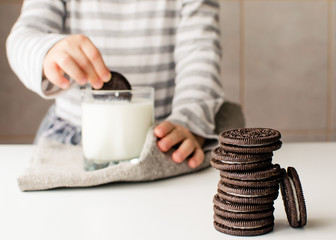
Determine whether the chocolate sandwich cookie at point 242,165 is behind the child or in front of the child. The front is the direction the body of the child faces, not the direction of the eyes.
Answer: in front

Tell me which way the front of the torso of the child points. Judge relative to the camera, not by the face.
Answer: toward the camera

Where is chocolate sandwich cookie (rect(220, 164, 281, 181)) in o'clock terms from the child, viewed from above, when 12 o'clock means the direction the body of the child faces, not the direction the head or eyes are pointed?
The chocolate sandwich cookie is roughly at 12 o'clock from the child.

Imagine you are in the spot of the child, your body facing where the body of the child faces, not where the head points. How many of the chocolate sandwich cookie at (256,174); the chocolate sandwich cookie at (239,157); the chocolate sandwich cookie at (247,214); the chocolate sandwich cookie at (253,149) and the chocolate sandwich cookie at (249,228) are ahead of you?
5

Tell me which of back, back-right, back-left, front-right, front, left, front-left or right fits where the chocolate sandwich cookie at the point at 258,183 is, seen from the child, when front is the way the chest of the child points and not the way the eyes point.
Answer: front

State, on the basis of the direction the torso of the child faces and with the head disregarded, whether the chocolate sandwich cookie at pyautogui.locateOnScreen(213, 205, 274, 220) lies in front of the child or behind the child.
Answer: in front

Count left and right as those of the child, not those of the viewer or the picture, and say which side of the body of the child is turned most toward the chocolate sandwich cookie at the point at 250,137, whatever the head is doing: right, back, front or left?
front

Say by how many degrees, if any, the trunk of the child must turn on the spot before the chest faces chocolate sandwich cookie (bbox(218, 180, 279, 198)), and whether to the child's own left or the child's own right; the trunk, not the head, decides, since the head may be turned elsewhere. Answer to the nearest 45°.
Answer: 0° — they already face it

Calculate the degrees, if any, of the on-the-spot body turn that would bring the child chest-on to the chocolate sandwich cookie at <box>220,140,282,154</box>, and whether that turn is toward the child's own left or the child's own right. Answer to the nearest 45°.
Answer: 0° — they already face it

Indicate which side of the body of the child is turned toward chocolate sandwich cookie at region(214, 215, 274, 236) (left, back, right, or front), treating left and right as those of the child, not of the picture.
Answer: front

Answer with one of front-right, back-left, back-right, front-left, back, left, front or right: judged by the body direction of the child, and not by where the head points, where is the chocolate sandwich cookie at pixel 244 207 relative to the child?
front

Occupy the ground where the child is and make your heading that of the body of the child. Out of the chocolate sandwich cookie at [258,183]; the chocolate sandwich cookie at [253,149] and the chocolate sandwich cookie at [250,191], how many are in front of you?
3

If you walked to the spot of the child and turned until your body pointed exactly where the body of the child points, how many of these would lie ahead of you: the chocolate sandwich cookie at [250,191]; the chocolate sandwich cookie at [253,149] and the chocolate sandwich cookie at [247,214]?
3
